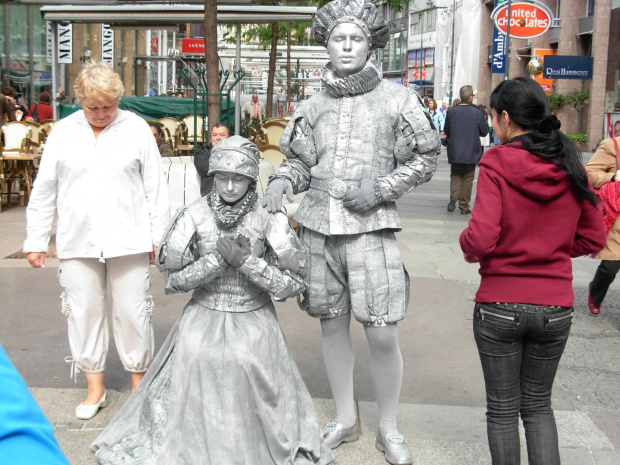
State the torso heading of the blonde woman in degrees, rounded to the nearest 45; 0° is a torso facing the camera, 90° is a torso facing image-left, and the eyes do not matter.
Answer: approximately 0°

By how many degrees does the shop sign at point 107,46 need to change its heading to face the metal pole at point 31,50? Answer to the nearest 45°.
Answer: approximately 45° to its right

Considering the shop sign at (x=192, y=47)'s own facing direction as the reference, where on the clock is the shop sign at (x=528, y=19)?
the shop sign at (x=528, y=19) is roughly at 10 o'clock from the shop sign at (x=192, y=47).

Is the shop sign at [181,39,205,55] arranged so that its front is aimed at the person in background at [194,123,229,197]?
yes

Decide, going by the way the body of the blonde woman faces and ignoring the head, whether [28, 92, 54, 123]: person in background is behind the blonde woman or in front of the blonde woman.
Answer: behind

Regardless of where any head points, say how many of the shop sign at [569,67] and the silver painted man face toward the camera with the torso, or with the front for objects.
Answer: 2

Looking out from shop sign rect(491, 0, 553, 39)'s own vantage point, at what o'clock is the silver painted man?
The silver painted man is roughly at 12 o'clock from the shop sign.
